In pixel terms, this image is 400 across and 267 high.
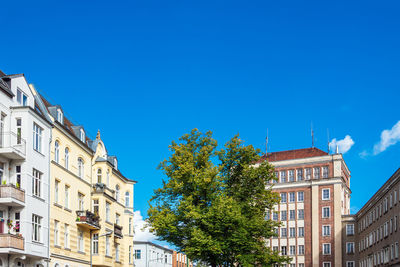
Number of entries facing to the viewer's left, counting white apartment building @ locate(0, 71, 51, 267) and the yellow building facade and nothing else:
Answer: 0

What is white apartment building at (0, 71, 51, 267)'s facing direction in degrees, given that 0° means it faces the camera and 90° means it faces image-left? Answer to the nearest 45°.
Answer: approximately 315°

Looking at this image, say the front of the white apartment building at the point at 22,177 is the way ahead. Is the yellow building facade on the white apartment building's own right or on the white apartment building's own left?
on the white apartment building's own left

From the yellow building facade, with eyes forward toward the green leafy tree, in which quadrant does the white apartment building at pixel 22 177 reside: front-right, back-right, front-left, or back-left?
back-right

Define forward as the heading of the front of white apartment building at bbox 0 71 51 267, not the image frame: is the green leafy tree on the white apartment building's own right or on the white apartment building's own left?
on the white apartment building's own left

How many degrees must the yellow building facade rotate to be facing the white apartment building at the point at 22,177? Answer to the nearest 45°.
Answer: approximately 45° to its right
